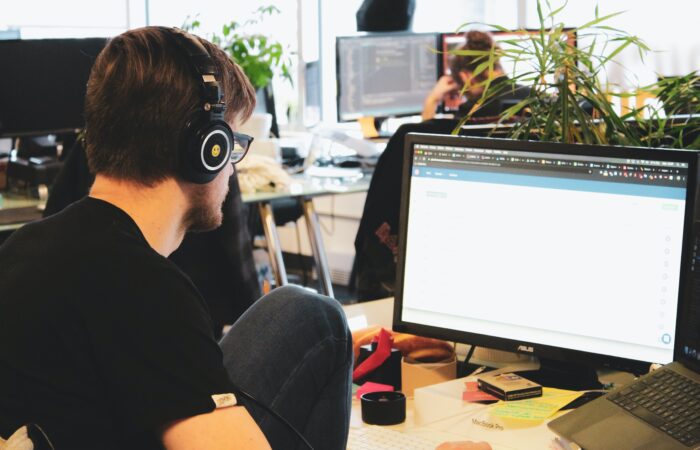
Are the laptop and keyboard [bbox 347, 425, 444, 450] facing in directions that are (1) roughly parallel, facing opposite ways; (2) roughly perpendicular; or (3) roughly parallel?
roughly parallel

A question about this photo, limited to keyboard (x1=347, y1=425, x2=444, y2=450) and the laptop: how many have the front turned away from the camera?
0

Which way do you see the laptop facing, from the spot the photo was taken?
facing the viewer and to the left of the viewer

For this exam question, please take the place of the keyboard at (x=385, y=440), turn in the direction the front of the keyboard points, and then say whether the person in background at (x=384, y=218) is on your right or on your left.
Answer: on your right

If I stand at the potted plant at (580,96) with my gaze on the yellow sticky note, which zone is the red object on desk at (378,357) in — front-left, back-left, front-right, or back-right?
front-right

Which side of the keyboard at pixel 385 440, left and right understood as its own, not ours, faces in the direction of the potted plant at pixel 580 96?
back

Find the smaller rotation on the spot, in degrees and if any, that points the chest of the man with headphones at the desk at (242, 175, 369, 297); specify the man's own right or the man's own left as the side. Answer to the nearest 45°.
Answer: approximately 45° to the man's own left

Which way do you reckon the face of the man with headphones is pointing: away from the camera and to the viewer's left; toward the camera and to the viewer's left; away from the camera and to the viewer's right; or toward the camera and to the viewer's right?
away from the camera and to the viewer's right

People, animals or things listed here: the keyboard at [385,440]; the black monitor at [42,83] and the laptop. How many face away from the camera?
0

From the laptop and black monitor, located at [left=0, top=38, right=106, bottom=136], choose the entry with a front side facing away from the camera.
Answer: the black monitor

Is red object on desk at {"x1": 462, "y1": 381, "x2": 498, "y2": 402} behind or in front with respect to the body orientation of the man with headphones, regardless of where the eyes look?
in front

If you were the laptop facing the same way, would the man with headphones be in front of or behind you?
in front

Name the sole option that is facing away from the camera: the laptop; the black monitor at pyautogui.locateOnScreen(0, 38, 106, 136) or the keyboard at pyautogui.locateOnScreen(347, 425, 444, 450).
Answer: the black monitor

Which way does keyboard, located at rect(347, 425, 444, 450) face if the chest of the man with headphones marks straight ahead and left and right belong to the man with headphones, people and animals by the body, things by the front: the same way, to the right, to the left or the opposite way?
the opposite way
